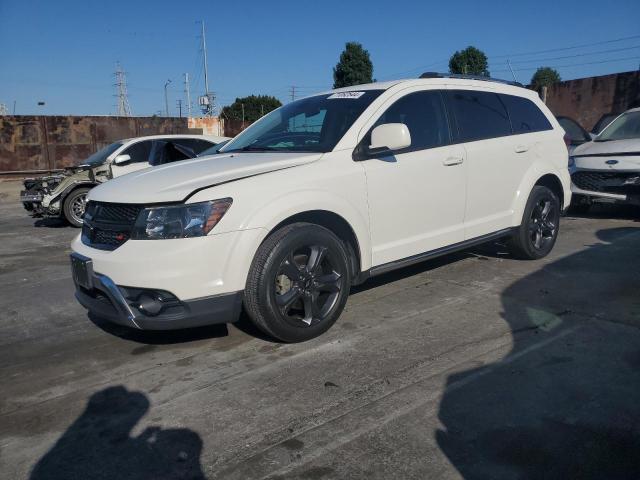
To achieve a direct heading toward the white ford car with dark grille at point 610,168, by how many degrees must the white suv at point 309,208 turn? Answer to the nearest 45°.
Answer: approximately 180°

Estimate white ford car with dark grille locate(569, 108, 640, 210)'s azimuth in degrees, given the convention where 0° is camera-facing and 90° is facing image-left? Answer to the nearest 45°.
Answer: approximately 45°

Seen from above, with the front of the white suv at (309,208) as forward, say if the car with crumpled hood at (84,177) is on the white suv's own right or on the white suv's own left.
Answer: on the white suv's own right

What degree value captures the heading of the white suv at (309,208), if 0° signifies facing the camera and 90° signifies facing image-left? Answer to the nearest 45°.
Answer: approximately 45°

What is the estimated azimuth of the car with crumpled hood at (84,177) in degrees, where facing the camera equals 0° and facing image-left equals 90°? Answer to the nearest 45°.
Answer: approximately 45°
